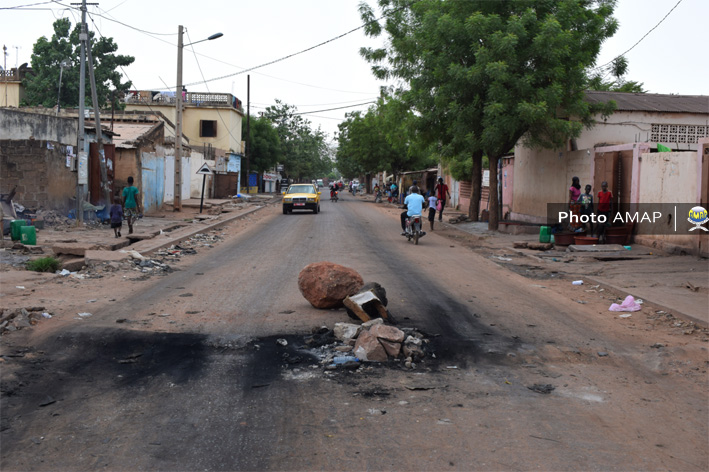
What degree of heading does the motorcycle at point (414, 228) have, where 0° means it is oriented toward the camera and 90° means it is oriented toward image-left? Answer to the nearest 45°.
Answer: approximately 180°

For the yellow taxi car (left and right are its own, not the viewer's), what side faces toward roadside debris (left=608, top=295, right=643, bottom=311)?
front

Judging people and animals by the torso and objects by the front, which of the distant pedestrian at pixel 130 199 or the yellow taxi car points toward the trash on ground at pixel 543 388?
the yellow taxi car

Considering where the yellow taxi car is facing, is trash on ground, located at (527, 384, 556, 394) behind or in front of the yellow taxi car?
in front

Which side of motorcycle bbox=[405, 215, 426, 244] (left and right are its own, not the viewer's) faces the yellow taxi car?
front

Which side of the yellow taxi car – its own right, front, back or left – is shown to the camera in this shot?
front
